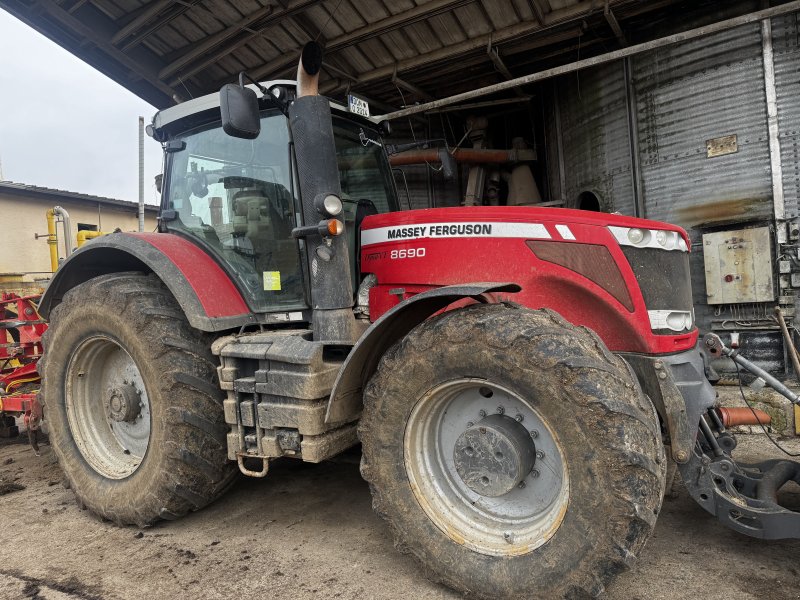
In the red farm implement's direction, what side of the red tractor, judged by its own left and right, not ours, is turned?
back

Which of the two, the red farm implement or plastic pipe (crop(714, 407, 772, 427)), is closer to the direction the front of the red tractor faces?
the plastic pipe

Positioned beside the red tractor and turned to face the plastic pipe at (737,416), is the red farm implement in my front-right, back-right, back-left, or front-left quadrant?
back-left

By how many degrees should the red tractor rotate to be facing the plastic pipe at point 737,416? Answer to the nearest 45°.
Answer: approximately 45° to its left

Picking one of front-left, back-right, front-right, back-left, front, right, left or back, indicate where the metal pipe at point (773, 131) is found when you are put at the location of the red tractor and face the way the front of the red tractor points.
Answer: left

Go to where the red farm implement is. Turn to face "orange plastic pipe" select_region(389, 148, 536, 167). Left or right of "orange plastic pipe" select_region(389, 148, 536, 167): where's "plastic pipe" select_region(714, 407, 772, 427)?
right

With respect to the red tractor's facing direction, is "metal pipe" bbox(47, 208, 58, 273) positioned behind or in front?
behind

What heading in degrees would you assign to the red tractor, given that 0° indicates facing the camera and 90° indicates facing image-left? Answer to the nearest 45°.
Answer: approximately 315°

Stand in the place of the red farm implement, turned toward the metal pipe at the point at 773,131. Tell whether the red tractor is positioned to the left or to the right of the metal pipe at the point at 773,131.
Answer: right

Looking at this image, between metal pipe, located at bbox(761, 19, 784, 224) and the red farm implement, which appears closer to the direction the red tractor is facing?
the metal pipe

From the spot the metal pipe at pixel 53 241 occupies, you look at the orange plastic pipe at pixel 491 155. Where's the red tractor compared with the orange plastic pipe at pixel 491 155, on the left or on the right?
right

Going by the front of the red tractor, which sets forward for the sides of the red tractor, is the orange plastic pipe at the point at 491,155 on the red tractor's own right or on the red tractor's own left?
on the red tractor's own left
